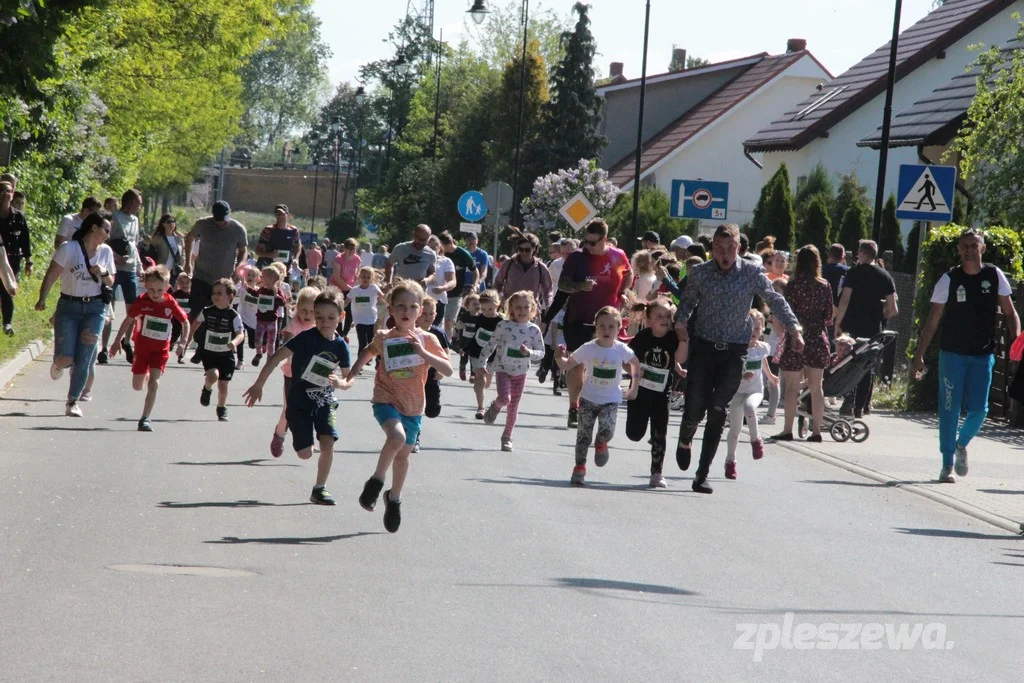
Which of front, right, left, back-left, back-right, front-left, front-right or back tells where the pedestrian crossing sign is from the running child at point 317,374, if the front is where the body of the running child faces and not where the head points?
back-left

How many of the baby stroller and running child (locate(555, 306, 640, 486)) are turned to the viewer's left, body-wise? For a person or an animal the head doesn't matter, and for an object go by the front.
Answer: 1

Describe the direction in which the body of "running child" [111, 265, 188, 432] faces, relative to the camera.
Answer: toward the camera

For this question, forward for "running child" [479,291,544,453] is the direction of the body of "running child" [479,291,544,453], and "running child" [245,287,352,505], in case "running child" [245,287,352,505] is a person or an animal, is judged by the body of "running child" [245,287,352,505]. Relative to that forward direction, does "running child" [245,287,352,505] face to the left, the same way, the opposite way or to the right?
the same way

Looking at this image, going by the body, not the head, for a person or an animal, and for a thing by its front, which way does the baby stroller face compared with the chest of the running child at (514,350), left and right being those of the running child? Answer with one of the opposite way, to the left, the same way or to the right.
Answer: to the right

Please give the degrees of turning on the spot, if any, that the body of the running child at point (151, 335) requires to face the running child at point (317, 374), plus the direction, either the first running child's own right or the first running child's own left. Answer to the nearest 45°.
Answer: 0° — they already face them

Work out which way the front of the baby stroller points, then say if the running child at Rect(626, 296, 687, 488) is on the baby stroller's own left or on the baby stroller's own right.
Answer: on the baby stroller's own left

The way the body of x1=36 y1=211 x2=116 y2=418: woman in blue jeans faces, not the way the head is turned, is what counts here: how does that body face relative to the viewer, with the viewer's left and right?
facing the viewer and to the right of the viewer

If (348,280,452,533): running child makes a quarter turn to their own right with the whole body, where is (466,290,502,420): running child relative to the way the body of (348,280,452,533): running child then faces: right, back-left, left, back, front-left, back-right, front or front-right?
right

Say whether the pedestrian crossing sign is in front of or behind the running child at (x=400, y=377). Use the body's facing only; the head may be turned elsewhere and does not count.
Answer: behind

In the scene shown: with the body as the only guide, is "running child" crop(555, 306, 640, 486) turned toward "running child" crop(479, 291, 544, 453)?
no

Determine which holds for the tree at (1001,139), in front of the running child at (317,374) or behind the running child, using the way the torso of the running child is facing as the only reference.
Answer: behind

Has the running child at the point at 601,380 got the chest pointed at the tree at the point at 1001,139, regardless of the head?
no

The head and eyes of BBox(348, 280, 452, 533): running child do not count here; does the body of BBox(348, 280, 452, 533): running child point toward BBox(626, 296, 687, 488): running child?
no

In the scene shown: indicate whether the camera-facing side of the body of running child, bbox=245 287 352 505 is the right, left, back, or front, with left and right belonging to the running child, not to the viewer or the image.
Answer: front

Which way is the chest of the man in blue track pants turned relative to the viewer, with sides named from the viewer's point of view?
facing the viewer
